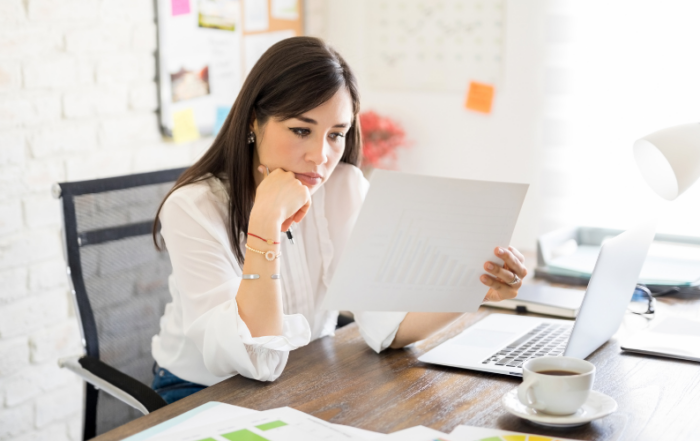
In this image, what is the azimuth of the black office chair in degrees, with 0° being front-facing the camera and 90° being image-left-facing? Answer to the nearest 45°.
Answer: approximately 315°

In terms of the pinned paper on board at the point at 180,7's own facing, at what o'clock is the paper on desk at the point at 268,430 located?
The paper on desk is roughly at 12 o'clock from the pinned paper on board.

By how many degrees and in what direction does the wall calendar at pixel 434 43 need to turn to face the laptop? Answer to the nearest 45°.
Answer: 0° — it already faces it

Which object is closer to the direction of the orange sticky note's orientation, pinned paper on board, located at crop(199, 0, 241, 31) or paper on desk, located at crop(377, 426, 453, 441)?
the paper on desk

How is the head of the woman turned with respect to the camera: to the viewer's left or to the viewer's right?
to the viewer's right
